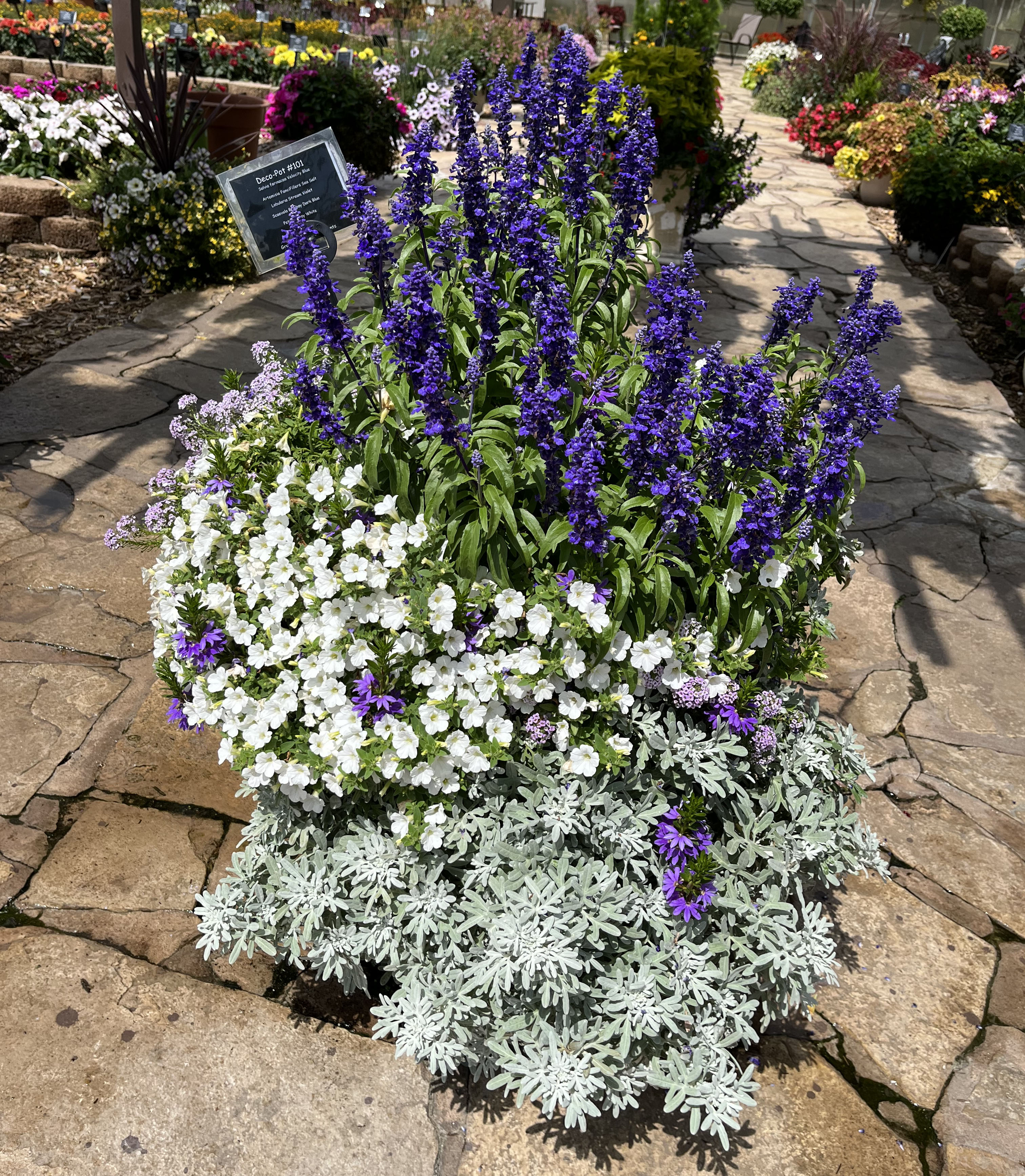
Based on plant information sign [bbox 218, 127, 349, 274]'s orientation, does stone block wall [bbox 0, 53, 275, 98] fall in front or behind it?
behind

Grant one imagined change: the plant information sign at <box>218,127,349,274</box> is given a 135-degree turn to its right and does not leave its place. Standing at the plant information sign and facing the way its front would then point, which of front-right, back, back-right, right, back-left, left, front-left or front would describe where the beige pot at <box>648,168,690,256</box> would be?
right

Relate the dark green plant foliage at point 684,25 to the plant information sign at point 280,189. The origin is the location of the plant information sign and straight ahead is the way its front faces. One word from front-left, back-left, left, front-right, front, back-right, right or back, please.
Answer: back-left

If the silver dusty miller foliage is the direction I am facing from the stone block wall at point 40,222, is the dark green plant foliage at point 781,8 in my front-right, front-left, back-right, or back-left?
back-left

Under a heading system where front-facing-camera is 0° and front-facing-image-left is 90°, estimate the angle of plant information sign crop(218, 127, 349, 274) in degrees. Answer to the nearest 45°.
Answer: approximately 0°

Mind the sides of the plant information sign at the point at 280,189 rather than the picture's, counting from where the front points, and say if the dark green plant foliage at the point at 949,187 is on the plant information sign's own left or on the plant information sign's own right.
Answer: on the plant information sign's own left

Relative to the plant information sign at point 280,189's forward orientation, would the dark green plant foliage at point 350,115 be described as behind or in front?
behind

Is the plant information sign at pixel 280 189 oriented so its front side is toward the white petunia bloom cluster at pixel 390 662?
yes

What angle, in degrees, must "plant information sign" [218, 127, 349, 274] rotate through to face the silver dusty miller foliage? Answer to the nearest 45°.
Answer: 0° — it already faces it

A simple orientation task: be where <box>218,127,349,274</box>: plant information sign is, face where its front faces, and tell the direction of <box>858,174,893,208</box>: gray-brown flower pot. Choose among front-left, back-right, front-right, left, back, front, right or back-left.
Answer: back-left

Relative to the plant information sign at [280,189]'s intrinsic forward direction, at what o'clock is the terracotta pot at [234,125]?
The terracotta pot is roughly at 6 o'clock from the plant information sign.

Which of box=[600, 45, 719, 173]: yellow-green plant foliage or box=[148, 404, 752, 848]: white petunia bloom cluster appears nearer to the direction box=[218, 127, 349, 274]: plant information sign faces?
the white petunia bloom cluster

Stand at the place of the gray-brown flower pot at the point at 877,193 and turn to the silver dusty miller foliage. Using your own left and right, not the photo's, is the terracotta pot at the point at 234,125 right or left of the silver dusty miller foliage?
right
